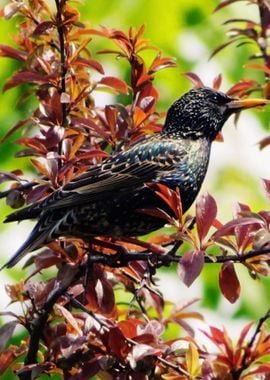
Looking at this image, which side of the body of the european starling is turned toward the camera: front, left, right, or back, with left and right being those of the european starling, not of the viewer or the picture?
right
